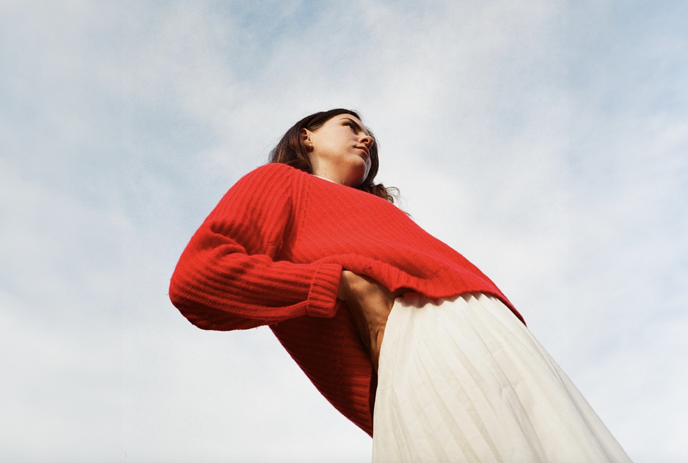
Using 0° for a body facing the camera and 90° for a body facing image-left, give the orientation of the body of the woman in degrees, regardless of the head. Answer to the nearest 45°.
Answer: approximately 315°
